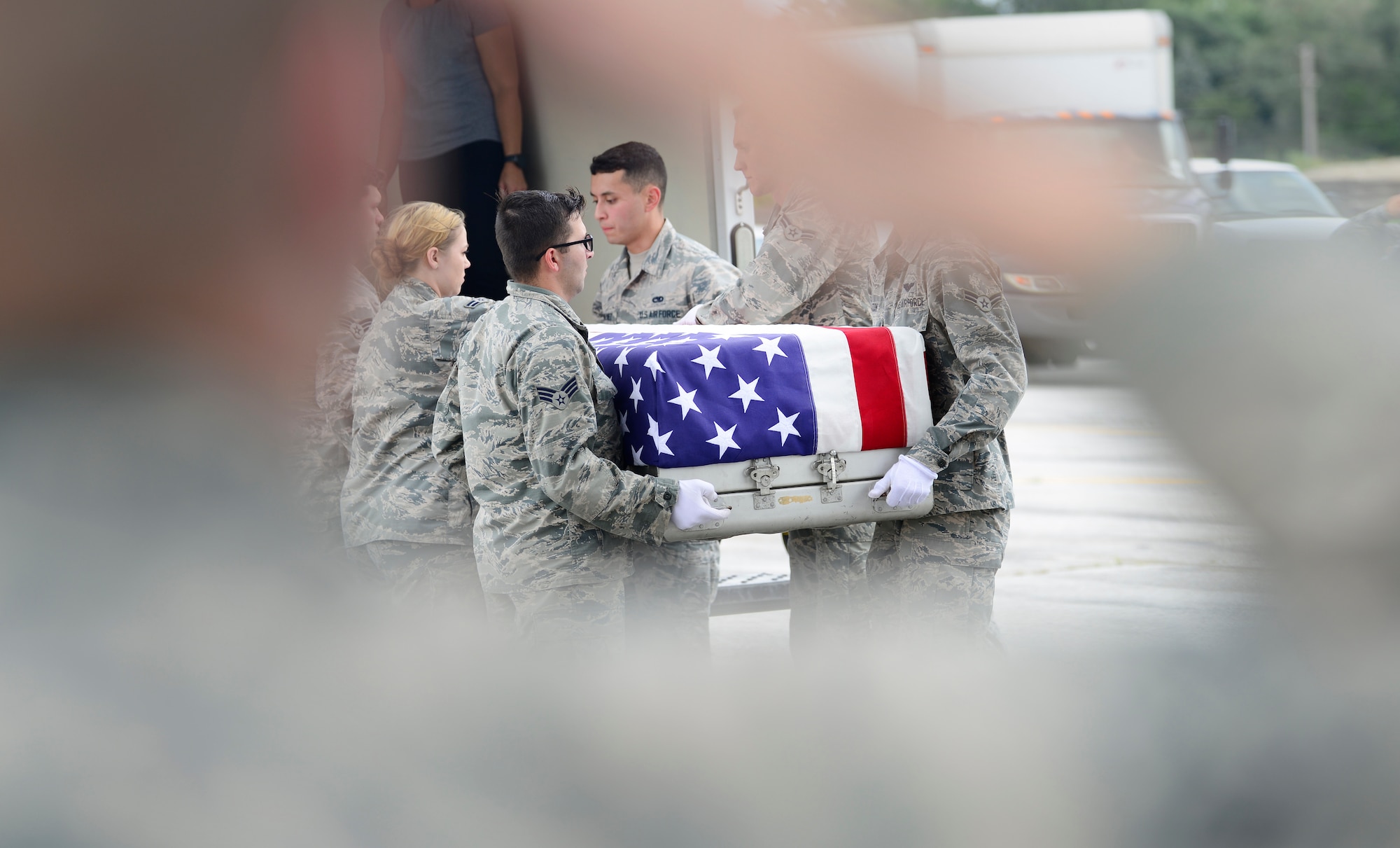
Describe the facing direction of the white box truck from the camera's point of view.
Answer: facing the viewer and to the right of the viewer

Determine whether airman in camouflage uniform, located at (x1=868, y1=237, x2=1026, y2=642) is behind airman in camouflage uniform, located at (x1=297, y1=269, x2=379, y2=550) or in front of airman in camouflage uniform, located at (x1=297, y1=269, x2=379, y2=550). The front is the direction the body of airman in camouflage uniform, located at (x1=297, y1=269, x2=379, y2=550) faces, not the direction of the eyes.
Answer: in front

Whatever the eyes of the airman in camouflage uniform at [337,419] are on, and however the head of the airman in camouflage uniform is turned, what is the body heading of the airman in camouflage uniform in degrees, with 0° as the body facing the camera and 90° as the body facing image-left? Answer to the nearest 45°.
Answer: approximately 270°

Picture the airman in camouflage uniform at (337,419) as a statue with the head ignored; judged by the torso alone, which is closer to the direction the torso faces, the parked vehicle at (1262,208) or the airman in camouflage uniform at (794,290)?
the airman in camouflage uniform

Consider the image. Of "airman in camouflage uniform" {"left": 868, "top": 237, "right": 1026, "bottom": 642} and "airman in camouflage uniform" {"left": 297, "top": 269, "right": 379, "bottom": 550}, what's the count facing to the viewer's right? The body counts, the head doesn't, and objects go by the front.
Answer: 1

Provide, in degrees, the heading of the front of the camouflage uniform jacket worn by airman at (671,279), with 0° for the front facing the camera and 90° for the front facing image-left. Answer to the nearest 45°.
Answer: approximately 45°

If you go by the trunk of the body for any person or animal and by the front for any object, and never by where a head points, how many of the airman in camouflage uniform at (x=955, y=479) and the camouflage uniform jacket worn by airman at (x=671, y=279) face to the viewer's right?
0

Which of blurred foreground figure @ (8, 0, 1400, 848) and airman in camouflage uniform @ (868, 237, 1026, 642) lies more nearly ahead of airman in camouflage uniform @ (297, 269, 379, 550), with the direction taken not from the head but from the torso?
the airman in camouflage uniform
